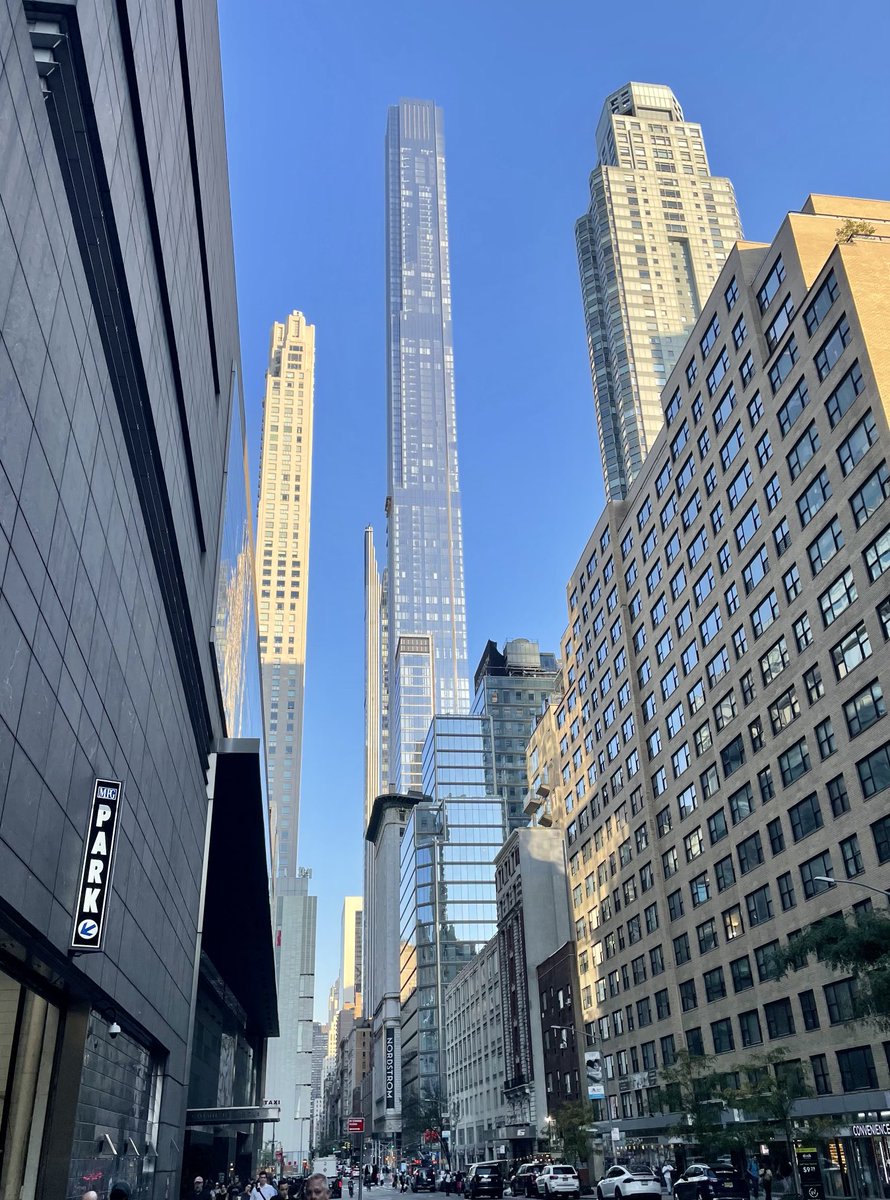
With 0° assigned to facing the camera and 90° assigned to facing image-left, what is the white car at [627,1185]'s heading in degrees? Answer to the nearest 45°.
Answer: approximately 135°

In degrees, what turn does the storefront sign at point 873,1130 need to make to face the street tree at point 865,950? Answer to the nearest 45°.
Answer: approximately 45° to its left

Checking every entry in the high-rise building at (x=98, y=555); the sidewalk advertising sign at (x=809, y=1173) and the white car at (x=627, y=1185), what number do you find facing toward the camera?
1

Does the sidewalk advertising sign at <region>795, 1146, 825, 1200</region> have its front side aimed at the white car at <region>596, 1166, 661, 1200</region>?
no

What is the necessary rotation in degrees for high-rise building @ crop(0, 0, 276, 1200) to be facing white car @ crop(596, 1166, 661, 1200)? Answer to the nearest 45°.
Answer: approximately 45° to its left

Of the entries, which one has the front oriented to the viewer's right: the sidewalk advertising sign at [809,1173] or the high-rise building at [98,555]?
the high-rise building

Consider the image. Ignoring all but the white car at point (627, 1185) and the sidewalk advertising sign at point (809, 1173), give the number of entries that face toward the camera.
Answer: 1

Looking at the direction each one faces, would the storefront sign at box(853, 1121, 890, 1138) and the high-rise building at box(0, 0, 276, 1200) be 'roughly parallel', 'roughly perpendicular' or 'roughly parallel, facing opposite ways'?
roughly parallel, facing opposite ways

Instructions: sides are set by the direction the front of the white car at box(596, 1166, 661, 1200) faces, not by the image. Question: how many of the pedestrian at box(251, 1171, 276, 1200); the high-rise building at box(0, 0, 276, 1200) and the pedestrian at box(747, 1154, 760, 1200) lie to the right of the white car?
1

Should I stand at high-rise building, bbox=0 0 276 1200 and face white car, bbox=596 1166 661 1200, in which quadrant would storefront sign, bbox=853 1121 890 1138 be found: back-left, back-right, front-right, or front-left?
front-right

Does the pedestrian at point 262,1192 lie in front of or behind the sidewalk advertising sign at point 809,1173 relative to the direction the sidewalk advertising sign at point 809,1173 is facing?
in front

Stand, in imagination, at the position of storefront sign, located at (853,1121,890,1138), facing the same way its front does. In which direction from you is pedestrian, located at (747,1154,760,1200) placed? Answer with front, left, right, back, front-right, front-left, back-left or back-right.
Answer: right

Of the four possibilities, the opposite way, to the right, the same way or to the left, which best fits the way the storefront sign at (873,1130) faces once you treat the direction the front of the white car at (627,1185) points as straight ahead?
to the left

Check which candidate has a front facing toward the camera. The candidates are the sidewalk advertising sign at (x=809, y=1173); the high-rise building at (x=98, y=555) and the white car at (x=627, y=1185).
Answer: the sidewalk advertising sign

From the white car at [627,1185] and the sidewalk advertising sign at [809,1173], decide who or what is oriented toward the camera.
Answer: the sidewalk advertising sign

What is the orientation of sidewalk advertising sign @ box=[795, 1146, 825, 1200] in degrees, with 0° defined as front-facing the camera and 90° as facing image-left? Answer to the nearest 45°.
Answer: approximately 0°

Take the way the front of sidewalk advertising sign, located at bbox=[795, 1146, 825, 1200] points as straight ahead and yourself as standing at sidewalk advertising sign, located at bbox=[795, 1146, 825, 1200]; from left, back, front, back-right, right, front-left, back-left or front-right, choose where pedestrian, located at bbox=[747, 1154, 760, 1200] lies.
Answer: back

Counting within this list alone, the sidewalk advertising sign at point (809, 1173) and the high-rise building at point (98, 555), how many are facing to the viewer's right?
1
